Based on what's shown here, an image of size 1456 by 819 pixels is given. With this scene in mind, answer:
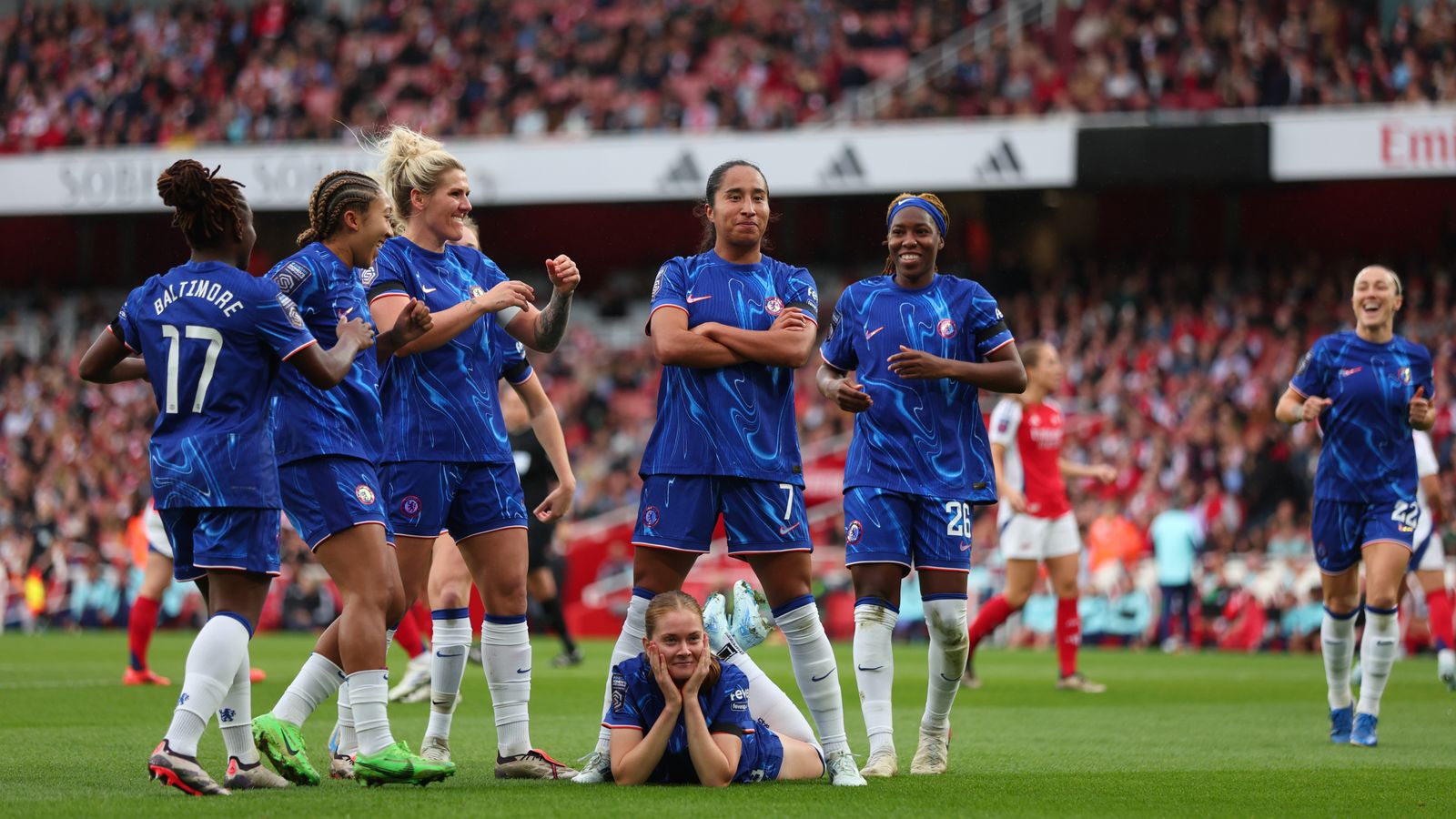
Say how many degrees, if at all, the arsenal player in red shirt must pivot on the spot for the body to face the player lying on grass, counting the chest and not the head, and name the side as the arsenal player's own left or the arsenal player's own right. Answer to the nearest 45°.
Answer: approximately 45° to the arsenal player's own right

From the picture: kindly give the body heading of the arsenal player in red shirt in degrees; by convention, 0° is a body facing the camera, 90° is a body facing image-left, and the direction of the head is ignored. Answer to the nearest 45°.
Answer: approximately 315°
